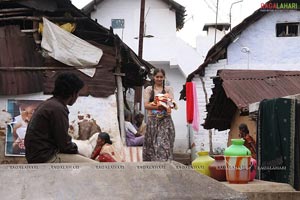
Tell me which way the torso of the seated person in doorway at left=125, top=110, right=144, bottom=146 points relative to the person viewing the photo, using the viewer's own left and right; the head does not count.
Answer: facing to the right of the viewer

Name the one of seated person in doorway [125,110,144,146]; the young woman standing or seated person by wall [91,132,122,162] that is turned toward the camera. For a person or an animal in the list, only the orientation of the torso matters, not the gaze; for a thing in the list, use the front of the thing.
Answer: the young woman standing

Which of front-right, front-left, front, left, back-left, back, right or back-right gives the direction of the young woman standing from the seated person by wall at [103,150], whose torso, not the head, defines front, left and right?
back-left

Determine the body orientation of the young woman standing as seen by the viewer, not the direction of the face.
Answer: toward the camera
